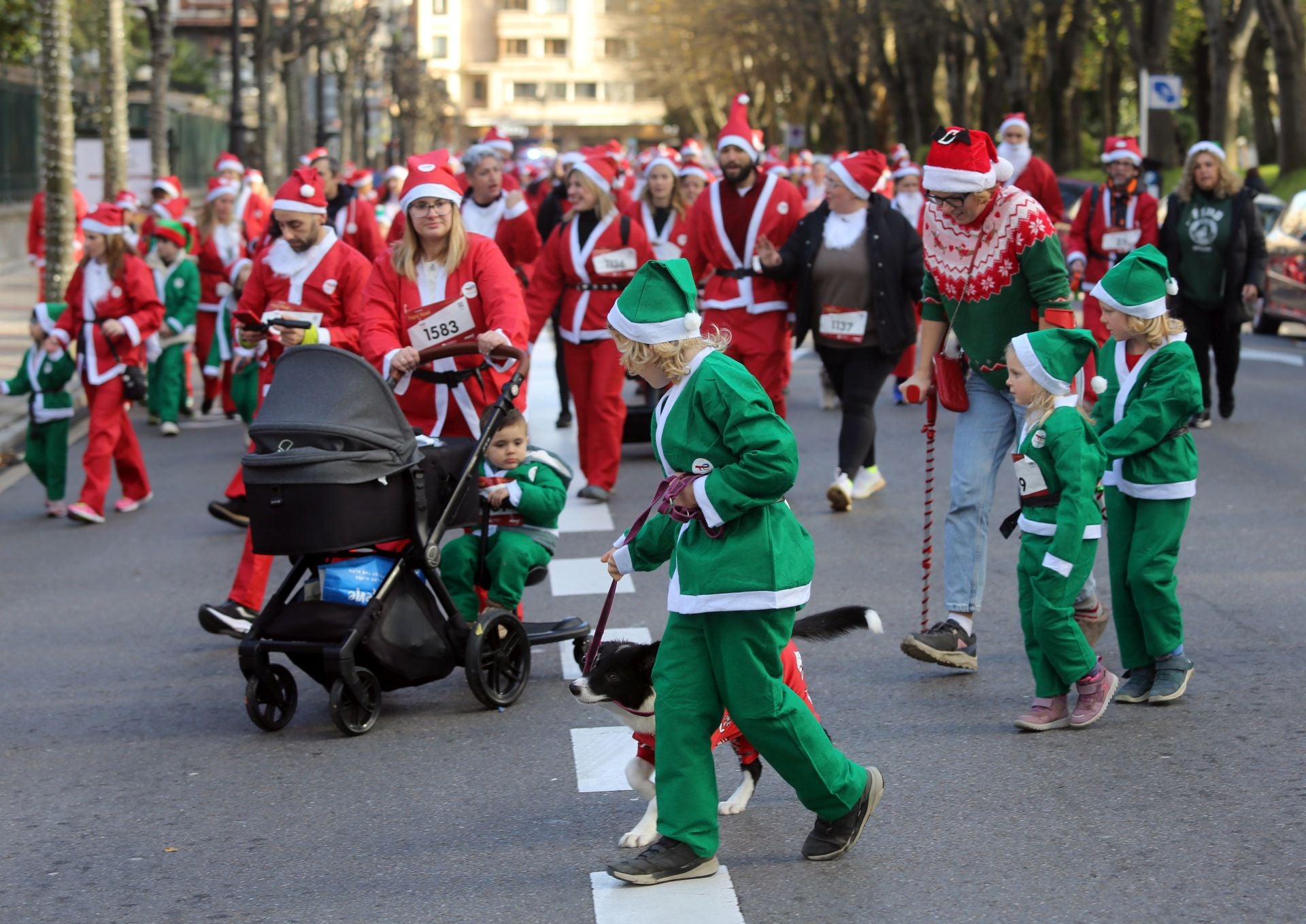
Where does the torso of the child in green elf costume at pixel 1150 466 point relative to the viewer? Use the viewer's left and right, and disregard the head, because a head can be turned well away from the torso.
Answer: facing the viewer and to the left of the viewer

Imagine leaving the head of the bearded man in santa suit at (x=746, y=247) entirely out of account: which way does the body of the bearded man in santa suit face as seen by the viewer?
toward the camera

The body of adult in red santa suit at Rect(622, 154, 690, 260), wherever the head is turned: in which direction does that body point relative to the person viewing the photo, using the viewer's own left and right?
facing the viewer

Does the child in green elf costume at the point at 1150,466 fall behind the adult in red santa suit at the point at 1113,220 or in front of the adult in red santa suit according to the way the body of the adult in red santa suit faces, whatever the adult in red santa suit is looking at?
in front

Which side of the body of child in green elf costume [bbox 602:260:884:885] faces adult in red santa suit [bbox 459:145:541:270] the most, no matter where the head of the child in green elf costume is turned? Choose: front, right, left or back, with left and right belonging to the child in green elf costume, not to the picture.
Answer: right

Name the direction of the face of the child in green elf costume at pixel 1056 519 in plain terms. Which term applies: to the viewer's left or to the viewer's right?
to the viewer's left

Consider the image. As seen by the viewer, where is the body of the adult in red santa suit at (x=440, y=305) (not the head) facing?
toward the camera

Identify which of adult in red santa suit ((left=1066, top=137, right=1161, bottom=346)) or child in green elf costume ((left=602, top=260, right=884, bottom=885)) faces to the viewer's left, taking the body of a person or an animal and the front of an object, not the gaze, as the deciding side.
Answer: the child in green elf costume

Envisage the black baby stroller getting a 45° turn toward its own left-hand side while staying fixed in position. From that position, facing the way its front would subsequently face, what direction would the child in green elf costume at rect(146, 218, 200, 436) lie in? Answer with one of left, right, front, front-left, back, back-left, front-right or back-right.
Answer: back

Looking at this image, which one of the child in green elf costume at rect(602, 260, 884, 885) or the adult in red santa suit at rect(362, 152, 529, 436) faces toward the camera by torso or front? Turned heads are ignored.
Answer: the adult in red santa suit

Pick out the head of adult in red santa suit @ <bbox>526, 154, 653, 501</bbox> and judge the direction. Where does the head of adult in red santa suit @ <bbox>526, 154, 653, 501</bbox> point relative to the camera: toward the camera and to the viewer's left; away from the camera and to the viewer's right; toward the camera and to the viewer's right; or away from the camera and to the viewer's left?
toward the camera and to the viewer's left

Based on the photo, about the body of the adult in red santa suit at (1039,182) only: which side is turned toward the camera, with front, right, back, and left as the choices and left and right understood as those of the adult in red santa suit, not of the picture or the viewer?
front

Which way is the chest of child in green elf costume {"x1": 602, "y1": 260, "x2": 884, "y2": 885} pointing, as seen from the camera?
to the viewer's left

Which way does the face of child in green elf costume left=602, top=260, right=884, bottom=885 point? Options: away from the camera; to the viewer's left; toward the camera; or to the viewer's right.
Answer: to the viewer's left

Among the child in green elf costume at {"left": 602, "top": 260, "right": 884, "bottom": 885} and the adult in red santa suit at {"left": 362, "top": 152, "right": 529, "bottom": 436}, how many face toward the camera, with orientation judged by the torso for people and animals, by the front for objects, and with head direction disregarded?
1
